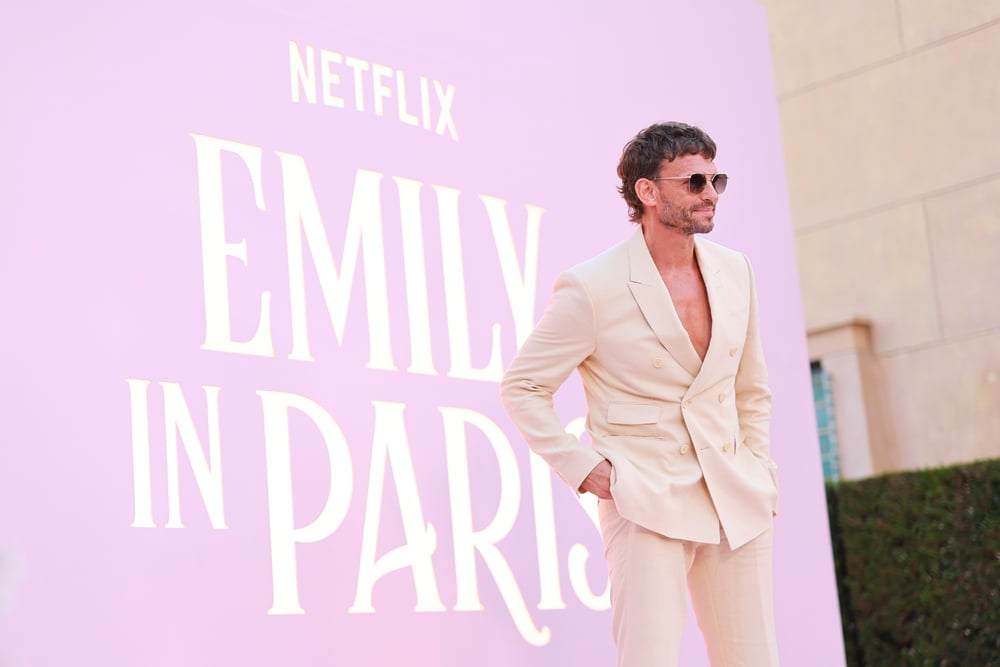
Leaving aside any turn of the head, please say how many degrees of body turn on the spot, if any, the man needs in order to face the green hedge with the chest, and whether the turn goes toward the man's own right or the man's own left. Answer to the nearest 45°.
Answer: approximately 135° to the man's own left

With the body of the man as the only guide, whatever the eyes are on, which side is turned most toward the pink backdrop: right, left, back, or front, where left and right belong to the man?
back

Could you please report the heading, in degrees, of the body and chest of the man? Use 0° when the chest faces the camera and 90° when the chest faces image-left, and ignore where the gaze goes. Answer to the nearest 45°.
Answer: approximately 315°
